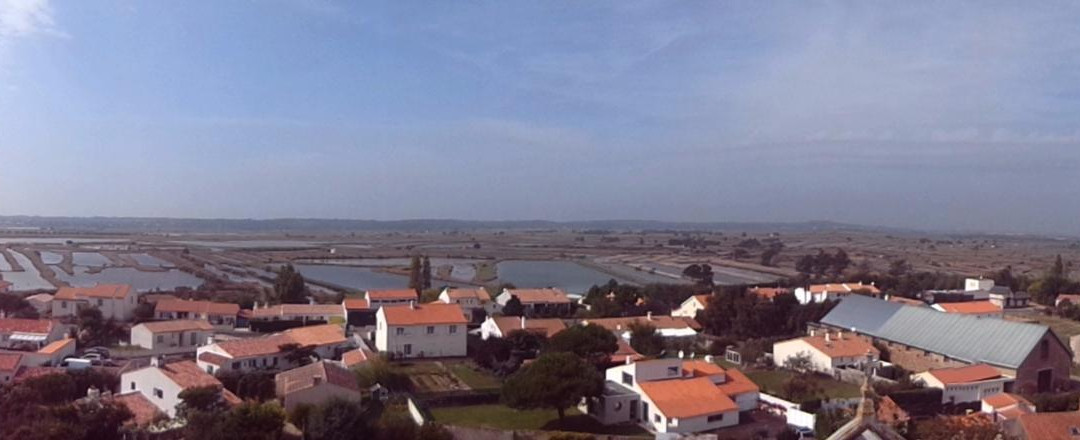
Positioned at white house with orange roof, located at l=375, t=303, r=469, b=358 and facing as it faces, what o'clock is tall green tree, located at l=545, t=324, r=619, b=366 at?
The tall green tree is roughly at 10 o'clock from the white house with orange roof.

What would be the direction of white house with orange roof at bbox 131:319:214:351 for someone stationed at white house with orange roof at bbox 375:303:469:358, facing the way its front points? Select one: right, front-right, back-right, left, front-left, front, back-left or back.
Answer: right

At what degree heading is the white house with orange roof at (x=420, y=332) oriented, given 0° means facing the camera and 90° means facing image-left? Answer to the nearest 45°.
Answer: approximately 0°

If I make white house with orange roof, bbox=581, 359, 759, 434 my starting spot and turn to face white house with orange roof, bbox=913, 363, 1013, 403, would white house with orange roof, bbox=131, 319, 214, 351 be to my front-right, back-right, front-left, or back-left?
back-left

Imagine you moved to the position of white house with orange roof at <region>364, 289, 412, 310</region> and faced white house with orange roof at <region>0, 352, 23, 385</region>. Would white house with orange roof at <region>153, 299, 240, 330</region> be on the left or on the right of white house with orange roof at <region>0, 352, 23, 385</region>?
right

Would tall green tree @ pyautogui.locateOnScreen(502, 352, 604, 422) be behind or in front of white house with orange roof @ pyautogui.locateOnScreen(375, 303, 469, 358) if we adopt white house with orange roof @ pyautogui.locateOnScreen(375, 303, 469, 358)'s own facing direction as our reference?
in front

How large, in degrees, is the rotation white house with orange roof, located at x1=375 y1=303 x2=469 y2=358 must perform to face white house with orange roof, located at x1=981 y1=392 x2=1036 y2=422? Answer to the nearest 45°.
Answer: approximately 45° to its left

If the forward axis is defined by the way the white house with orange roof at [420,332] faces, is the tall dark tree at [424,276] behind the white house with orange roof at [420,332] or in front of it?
behind

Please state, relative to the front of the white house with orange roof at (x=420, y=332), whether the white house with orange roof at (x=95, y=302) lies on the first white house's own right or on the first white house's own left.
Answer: on the first white house's own right

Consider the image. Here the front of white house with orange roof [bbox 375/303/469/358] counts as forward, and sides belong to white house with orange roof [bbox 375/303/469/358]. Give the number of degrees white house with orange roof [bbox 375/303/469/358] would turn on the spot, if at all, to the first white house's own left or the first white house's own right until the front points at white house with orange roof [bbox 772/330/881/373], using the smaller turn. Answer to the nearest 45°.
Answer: approximately 90° to the first white house's own left

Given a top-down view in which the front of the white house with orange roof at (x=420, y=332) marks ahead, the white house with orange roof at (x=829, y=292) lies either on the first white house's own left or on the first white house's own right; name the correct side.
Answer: on the first white house's own left

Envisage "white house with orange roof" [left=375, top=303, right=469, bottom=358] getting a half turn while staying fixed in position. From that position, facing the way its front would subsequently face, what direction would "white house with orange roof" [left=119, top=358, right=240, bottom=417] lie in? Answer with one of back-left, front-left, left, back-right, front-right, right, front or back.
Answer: back-left

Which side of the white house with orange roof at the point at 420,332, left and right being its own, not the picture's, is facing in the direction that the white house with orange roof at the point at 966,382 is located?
left

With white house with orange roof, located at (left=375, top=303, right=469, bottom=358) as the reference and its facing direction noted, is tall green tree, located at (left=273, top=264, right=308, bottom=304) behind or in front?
behind
